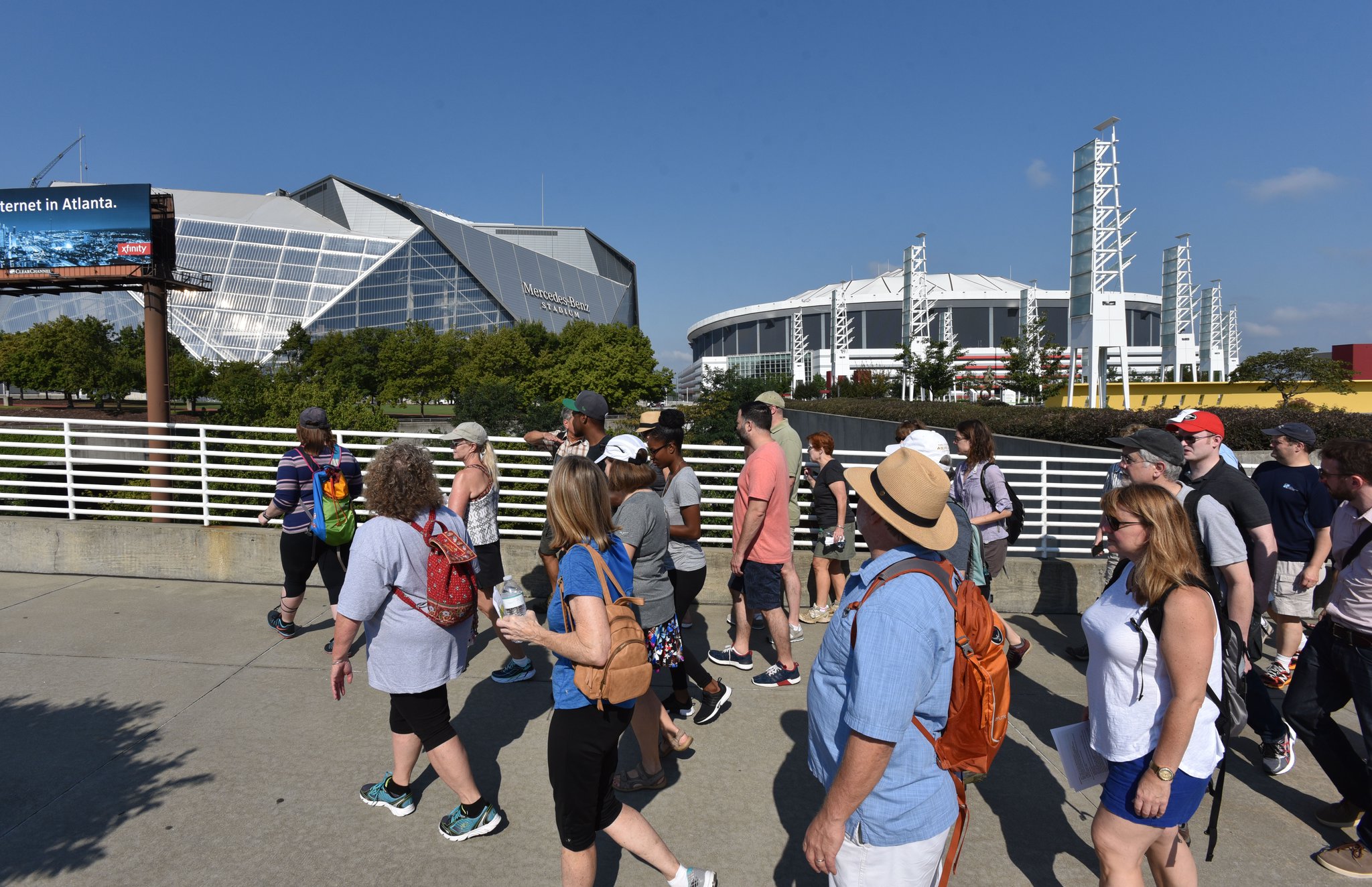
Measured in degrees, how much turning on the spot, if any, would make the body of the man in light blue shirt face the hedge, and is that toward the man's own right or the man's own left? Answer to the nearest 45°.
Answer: approximately 90° to the man's own right

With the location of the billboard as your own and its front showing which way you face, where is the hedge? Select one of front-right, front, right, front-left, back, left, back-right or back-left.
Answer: front-left

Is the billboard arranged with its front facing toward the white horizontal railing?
yes

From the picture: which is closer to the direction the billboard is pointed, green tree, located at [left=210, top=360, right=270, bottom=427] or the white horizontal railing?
the white horizontal railing

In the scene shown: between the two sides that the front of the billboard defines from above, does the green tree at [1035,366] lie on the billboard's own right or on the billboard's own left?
on the billboard's own left

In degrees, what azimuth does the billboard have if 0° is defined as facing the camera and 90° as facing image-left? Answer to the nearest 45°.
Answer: approximately 0°

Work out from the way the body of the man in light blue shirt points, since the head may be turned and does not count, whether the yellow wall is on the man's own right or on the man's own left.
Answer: on the man's own right

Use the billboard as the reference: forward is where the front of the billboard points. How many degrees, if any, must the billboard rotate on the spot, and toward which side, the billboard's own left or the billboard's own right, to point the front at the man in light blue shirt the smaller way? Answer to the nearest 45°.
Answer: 0° — it already faces them

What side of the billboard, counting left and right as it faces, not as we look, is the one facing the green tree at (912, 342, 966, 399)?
left

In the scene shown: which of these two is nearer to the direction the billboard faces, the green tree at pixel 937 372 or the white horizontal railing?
the white horizontal railing
